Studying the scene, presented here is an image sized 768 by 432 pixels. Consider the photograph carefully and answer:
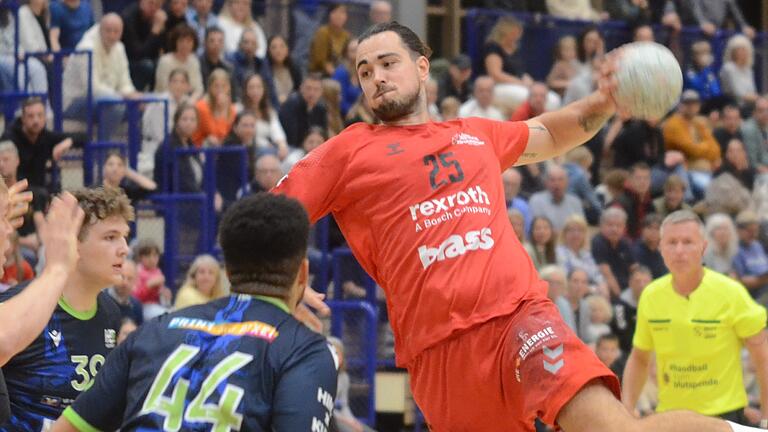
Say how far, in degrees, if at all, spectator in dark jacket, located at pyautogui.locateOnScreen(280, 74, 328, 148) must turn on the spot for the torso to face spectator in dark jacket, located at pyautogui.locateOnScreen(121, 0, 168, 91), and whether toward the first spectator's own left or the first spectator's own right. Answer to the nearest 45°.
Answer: approximately 135° to the first spectator's own right

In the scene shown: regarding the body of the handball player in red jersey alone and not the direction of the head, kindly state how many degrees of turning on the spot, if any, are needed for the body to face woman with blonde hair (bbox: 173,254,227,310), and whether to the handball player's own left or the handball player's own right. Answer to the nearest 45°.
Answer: approximately 135° to the handball player's own right

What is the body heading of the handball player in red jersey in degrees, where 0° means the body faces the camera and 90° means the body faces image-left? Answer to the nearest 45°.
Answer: approximately 0°

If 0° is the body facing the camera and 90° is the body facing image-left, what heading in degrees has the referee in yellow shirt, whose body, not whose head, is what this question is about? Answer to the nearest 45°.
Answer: approximately 0°

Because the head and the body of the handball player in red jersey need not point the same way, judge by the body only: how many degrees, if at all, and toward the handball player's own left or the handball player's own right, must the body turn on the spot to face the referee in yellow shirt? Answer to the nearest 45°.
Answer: approximately 135° to the handball player's own left
